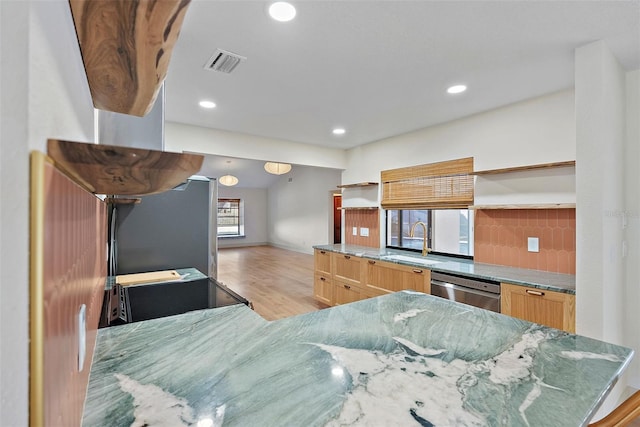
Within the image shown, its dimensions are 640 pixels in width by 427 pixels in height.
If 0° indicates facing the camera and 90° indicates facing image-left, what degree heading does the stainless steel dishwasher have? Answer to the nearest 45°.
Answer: approximately 45°

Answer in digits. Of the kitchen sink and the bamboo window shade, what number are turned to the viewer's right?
0

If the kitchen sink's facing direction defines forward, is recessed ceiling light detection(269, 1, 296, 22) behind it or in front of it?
in front

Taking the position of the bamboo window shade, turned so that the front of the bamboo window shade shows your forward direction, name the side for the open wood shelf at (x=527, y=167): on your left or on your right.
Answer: on your left

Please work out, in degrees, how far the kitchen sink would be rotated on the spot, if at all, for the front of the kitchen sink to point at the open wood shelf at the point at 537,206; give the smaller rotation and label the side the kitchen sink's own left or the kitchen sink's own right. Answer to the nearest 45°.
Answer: approximately 90° to the kitchen sink's own left

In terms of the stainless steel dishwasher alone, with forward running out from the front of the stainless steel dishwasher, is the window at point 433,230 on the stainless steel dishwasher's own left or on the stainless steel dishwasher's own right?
on the stainless steel dishwasher's own right

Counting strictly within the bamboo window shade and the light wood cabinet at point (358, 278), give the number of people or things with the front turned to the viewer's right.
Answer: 0

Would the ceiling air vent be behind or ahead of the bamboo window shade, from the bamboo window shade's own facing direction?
ahead

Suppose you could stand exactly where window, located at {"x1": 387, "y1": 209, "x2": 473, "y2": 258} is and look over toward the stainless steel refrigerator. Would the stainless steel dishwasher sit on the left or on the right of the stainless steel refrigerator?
left

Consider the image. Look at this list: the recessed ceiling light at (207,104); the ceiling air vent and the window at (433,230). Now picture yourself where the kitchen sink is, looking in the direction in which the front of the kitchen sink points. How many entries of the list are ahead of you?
2
